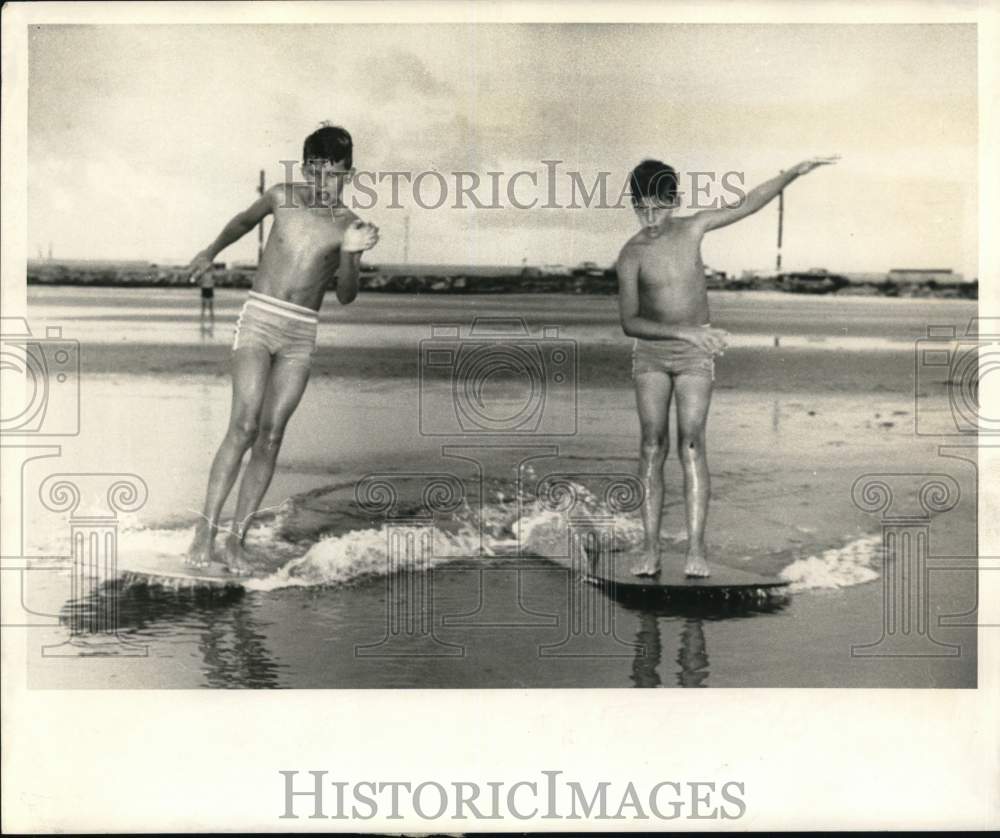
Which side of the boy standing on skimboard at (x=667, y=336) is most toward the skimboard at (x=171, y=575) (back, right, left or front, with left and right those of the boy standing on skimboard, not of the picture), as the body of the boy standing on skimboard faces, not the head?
right

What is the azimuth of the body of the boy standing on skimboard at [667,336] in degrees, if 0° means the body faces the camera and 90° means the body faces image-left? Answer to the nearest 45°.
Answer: approximately 0°

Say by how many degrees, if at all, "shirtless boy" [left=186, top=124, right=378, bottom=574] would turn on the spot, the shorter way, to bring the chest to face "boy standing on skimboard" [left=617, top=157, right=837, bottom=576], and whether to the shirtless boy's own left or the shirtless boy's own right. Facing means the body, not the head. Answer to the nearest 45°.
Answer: approximately 90° to the shirtless boy's own left

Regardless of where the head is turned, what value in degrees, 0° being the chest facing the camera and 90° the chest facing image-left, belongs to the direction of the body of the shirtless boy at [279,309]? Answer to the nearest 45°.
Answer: approximately 0°

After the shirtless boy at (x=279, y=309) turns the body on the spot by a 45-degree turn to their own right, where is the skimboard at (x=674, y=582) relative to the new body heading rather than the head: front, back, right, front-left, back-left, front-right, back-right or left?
back-left

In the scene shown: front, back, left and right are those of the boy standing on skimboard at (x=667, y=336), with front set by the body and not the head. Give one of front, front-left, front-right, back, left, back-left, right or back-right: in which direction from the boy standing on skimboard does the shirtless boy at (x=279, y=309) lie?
right
